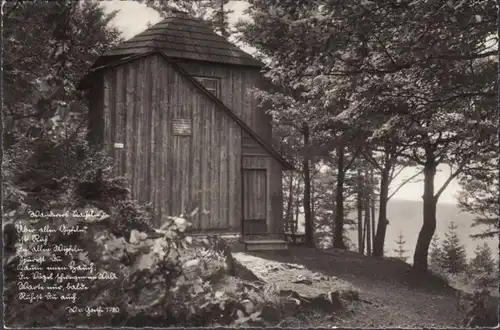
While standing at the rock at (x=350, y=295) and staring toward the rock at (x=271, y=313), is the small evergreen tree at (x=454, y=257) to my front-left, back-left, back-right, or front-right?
back-right

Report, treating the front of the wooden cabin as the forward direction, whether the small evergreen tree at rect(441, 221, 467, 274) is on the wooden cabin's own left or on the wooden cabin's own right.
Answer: on the wooden cabin's own left
